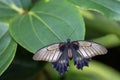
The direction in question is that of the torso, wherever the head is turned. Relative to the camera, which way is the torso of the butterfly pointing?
away from the camera
